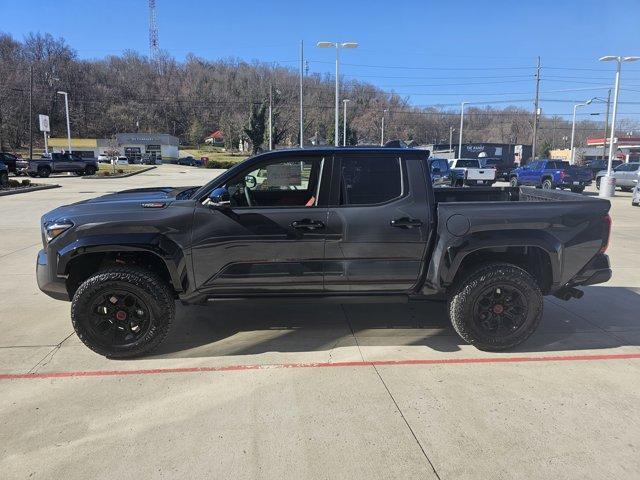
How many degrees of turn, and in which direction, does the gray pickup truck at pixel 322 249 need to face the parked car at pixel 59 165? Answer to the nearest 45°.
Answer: approximately 45° to its right

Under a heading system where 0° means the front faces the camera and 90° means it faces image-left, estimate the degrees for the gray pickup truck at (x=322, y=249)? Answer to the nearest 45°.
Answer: approximately 90°

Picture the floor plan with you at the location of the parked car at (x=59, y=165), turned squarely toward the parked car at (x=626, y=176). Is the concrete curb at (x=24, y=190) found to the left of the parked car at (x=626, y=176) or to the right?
right

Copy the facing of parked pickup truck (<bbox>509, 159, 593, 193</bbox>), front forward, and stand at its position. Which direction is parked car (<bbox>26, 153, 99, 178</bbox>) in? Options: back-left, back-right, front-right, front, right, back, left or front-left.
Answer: front-left

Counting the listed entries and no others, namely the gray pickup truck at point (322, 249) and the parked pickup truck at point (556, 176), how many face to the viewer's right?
0

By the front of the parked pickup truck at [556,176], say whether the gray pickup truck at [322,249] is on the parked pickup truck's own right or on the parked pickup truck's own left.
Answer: on the parked pickup truck's own left

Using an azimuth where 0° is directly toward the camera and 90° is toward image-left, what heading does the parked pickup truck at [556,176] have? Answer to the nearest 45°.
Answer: approximately 135°

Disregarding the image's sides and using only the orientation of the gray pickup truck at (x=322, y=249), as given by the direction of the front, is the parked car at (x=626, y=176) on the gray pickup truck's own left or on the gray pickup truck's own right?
on the gray pickup truck's own right

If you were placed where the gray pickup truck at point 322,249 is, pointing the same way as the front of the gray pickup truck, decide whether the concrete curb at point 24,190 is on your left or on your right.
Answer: on your right
